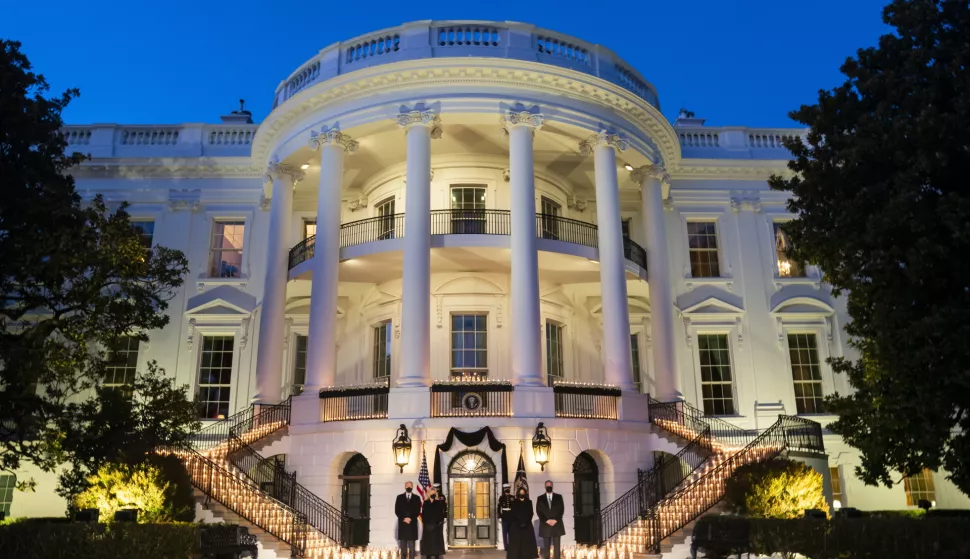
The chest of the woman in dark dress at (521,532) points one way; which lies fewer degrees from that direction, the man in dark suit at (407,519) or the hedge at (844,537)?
the hedge

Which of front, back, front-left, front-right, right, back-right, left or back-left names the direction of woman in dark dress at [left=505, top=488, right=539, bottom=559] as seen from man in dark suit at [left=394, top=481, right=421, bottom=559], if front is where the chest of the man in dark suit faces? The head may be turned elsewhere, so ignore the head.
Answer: front-left

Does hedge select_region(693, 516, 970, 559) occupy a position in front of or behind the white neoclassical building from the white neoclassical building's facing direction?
in front

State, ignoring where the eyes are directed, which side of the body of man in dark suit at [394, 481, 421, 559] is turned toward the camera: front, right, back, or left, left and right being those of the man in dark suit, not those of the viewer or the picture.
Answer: front

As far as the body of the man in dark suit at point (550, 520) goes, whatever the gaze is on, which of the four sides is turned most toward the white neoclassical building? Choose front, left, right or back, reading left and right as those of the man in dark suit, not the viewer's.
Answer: back

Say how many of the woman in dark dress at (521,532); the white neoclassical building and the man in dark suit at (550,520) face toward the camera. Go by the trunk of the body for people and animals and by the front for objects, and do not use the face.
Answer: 3

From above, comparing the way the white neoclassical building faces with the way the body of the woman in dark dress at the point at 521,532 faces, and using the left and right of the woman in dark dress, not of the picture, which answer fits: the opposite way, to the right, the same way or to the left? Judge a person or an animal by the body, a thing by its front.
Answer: the same way

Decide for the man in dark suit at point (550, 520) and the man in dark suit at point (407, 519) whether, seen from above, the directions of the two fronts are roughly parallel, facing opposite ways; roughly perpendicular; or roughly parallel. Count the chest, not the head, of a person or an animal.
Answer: roughly parallel

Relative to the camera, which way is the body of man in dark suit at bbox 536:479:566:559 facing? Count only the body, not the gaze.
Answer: toward the camera

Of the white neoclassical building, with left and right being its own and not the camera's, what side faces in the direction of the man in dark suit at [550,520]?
front

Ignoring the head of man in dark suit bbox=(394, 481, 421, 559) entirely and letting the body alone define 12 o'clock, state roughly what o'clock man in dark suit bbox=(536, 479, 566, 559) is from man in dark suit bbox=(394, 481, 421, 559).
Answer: man in dark suit bbox=(536, 479, 566, 559) is roughly at 9 o'clock from man in dark suit bbox=(394, 481, 421, 559).

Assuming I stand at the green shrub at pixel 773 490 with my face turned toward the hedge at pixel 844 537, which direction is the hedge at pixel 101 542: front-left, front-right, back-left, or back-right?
back-right

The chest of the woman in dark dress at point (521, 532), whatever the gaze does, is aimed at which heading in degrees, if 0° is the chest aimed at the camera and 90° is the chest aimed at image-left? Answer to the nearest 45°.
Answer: approximately 0°

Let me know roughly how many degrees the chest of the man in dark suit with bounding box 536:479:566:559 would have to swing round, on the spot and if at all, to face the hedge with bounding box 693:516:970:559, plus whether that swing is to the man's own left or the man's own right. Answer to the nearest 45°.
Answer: approximately 45° to the man's own left

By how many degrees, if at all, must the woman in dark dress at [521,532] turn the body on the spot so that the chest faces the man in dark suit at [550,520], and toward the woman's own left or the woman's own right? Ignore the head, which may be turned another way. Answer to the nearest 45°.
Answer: approximately 135° to the woman's own left

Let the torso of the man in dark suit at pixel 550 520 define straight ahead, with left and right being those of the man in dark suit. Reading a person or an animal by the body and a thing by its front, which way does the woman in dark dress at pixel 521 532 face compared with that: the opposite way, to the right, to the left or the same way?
the same way

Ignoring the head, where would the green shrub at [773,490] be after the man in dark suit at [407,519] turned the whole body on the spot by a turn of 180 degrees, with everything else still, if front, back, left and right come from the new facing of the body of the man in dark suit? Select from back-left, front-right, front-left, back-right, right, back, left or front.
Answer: right

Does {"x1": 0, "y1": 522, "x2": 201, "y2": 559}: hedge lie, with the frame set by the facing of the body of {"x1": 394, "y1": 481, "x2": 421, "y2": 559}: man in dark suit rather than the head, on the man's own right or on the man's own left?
on the man's own right
